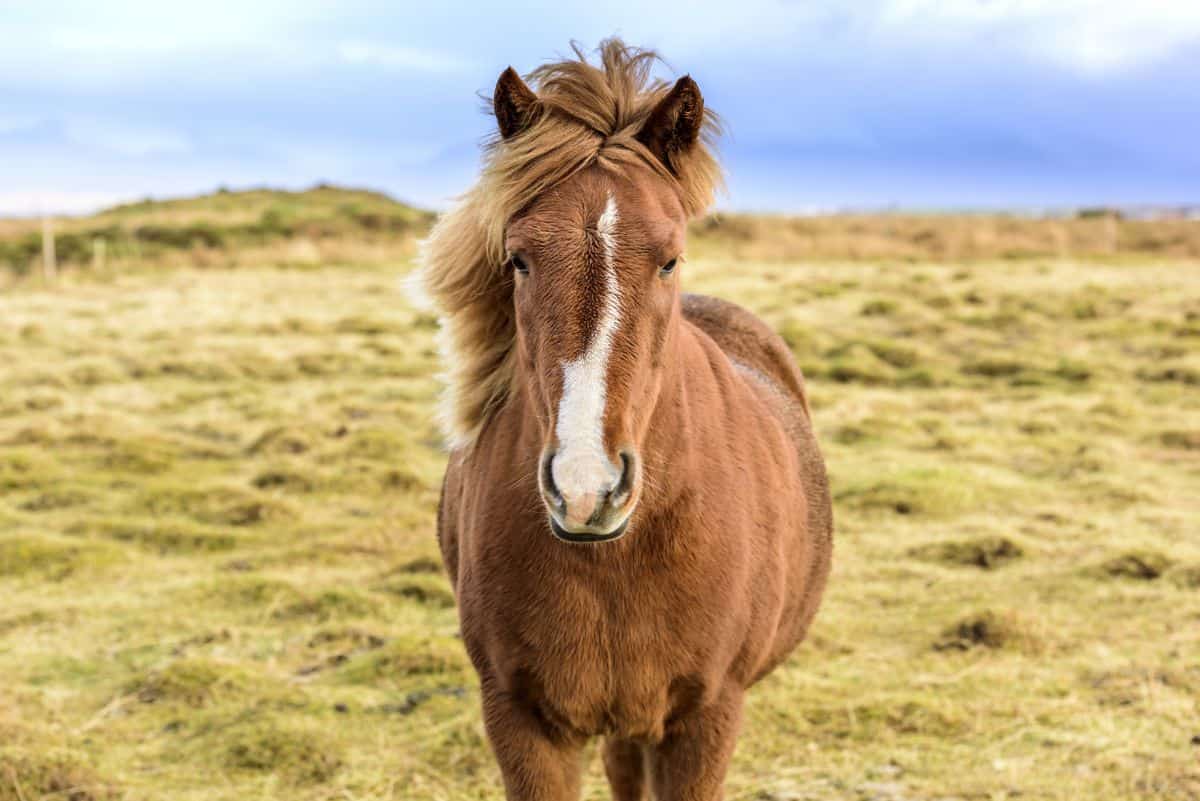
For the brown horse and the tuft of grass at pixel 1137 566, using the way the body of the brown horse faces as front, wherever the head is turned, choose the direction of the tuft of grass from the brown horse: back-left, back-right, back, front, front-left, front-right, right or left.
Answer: back-left

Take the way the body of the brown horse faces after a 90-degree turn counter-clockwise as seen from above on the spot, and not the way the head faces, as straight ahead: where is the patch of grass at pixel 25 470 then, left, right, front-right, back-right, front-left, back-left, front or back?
back-left

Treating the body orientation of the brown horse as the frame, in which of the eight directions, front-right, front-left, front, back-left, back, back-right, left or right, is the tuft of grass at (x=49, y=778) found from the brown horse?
back-right

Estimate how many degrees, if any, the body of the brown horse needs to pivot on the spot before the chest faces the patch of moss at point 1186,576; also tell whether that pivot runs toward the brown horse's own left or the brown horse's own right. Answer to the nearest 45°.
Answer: approximately 135° to the brown horse's own left

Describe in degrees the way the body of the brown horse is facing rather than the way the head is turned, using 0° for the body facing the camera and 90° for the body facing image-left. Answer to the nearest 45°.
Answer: approximately 0°

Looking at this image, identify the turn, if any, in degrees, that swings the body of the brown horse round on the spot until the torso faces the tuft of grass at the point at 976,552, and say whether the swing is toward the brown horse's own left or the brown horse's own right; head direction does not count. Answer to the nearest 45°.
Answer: approximately 135° to the brown horse's own left

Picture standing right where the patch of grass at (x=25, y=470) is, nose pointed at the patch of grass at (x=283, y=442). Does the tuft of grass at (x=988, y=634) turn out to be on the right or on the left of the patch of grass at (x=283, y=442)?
right

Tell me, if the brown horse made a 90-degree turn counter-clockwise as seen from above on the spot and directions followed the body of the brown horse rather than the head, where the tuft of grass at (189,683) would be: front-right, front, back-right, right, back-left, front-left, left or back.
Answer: back-left

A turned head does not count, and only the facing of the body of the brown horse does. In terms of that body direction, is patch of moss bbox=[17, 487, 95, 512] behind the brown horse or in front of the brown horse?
behind

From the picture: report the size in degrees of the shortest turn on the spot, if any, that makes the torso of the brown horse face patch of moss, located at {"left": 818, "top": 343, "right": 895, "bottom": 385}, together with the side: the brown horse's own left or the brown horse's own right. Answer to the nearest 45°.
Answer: approximately 180°

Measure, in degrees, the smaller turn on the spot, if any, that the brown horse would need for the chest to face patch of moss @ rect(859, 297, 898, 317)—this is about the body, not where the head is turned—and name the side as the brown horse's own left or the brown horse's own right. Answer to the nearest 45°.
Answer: approximately 180°
